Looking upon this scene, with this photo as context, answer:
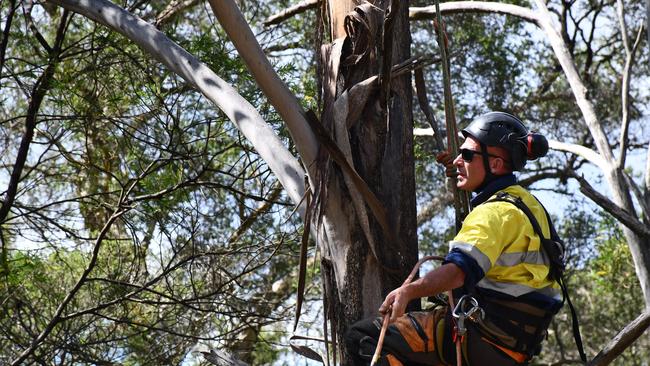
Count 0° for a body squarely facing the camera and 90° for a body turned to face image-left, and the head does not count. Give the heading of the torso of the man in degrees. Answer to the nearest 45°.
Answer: approximately 90°

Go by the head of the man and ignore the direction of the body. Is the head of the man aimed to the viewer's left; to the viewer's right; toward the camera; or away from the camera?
to the viewer's left
